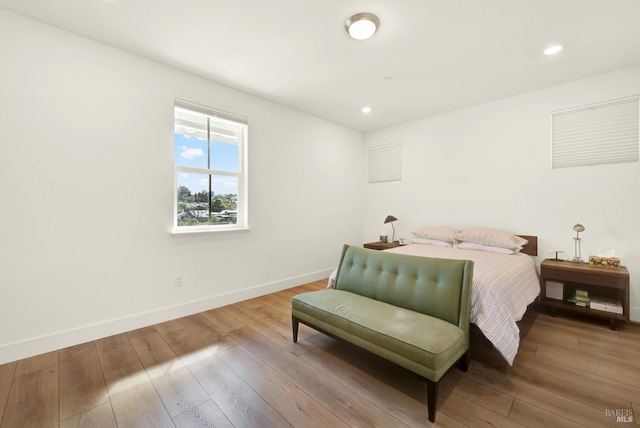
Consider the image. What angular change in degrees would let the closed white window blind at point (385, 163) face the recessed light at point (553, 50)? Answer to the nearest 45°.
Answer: approximately 90° to its left

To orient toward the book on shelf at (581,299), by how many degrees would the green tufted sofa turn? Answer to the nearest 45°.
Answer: approximately 180°

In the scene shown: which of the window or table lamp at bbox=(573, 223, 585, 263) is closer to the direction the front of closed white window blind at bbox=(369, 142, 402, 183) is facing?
the window

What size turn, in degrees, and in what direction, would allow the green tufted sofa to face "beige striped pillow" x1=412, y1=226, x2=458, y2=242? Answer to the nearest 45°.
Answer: approximately 135° to its right

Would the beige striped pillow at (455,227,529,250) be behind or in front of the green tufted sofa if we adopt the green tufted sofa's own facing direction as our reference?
behind

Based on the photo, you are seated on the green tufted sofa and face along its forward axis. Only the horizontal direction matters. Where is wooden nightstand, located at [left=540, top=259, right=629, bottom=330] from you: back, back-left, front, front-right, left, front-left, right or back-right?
back

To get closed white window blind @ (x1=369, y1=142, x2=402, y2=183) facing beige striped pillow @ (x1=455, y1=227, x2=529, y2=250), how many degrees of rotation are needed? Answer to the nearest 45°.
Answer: approximately 90° to its left

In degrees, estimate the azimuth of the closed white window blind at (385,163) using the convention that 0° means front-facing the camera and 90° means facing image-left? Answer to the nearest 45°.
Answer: approximately 45°

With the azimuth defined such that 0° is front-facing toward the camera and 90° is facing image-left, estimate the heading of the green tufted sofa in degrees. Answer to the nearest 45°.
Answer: approximately 45°

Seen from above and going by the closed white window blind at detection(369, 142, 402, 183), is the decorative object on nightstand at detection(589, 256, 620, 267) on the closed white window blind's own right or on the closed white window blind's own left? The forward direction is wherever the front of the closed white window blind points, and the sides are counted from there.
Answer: on the closed white window blind's own left

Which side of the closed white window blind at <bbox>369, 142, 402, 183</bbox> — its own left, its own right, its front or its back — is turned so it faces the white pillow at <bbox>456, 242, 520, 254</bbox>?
left

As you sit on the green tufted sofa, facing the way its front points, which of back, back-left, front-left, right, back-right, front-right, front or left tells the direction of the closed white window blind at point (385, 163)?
back-right

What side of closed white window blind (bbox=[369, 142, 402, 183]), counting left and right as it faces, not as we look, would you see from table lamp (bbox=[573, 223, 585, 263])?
left

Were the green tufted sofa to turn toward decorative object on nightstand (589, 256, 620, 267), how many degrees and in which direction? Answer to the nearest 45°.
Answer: approximately 180°
